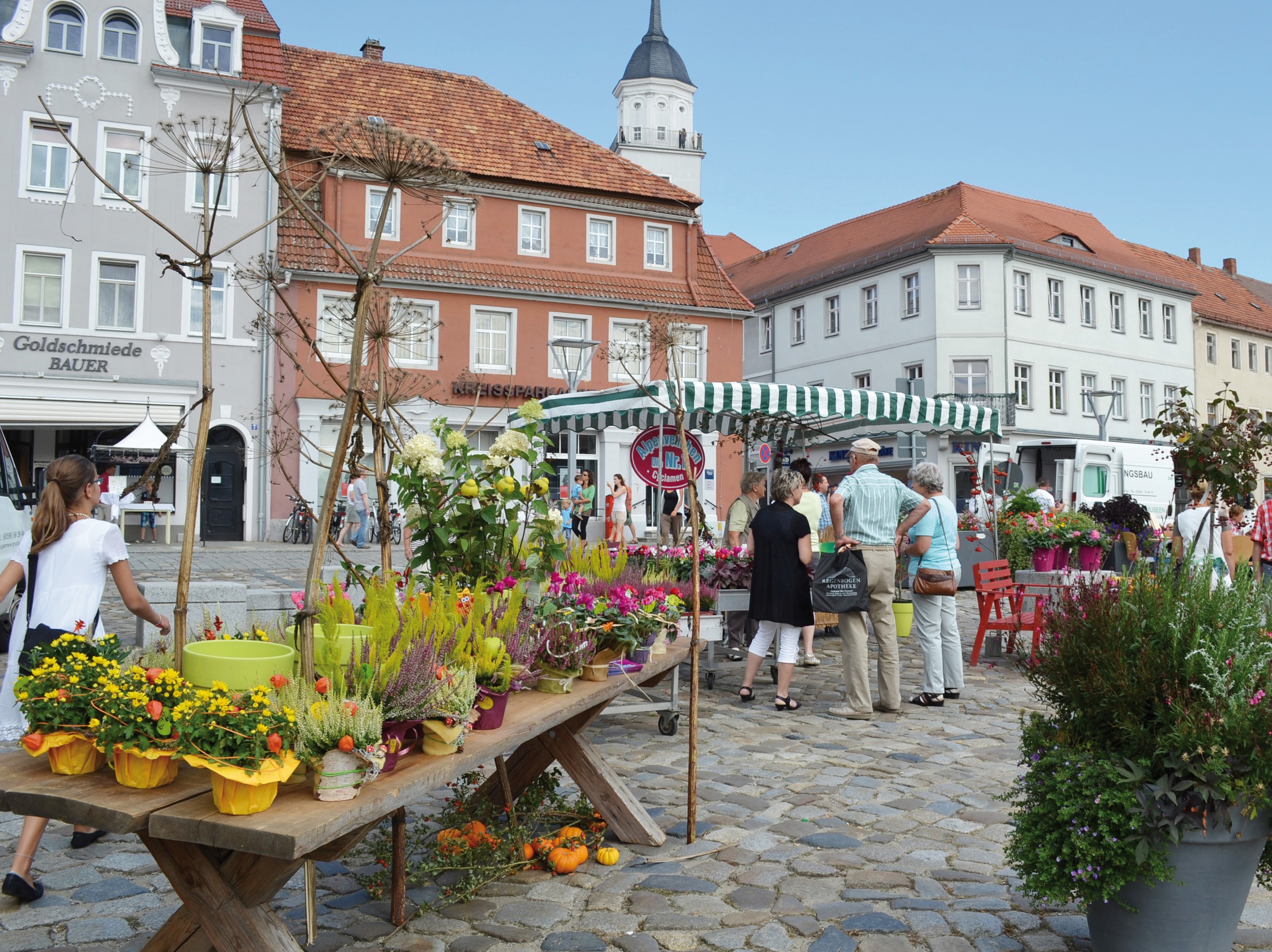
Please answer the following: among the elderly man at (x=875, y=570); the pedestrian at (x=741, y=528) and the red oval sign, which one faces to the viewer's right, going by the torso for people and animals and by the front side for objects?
the pedestrian

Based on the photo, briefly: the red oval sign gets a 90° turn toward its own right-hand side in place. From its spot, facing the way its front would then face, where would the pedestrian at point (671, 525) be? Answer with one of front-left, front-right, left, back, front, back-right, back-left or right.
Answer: right

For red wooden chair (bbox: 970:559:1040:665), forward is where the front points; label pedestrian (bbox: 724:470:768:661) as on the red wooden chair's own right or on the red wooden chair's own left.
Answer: on the red wooden chair's own right

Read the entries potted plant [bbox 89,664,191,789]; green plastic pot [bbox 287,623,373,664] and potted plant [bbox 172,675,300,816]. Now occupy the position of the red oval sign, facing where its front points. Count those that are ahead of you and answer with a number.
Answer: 3

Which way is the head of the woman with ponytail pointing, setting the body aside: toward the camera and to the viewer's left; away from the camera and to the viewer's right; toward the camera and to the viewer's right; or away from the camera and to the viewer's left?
away from the camera and to the viewer's right

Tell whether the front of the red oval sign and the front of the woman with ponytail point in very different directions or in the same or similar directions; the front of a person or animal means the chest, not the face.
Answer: very different directions
